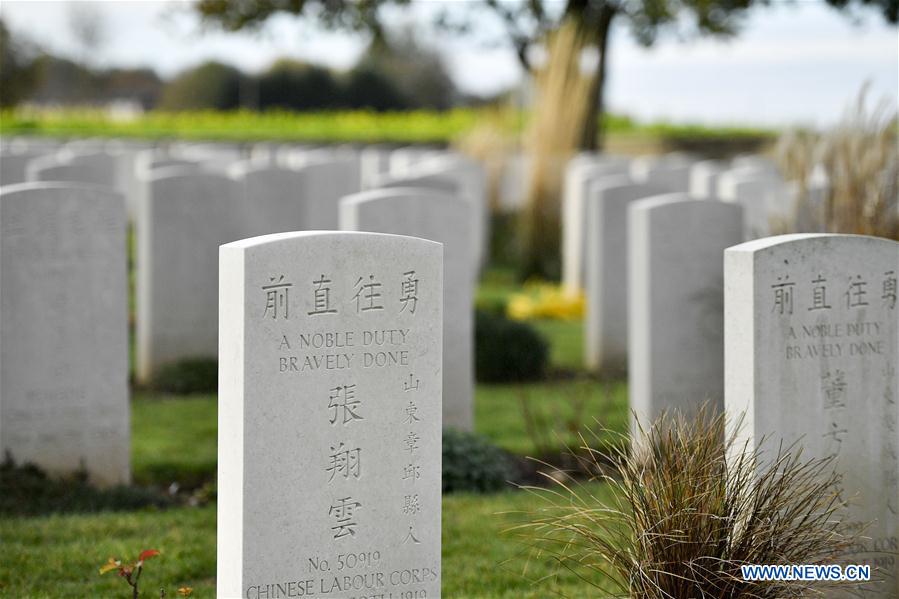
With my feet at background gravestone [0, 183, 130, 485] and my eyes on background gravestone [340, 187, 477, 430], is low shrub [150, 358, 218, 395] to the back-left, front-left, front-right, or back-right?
front-left

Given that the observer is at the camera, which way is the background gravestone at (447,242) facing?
facing the viewer and to the right of the viewer

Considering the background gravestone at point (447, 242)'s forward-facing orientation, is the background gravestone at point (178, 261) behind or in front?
behind

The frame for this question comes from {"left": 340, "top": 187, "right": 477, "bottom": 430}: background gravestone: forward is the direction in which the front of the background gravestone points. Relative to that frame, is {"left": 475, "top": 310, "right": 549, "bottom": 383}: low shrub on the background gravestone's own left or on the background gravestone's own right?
on the background gravestone's own left

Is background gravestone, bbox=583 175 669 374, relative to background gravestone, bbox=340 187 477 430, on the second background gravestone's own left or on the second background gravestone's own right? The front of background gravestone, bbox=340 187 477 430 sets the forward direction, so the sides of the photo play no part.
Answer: on the second background gravestone's own left

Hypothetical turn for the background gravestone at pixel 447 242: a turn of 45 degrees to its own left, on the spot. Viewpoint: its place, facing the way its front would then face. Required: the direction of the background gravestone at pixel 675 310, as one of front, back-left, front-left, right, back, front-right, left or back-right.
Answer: front

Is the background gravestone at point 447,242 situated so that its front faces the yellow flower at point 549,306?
no

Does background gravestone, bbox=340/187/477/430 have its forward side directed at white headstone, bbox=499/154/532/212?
no

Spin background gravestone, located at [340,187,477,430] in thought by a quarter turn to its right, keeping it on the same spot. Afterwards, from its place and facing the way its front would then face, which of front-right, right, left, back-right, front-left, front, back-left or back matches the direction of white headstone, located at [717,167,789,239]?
back

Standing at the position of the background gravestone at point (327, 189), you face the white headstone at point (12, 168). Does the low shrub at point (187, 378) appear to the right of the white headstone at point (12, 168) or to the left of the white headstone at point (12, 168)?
left

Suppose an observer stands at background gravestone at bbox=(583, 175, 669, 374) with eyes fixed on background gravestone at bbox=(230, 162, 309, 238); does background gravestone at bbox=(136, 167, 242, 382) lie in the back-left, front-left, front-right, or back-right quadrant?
front-left

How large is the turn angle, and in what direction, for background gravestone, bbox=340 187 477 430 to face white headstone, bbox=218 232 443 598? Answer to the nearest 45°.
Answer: approximately 45° to its right

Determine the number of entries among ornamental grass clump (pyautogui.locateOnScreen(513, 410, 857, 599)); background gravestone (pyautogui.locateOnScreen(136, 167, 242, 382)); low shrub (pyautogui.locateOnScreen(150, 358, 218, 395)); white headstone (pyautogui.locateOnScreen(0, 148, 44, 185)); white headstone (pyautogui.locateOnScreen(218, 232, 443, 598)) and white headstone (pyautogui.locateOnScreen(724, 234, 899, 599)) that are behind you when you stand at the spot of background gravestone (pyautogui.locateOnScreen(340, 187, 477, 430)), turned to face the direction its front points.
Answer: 3

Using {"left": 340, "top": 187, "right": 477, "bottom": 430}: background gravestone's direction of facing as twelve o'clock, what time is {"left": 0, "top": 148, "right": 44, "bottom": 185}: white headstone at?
The white headstone is roughly at 6 o'clock from the background gravestone.

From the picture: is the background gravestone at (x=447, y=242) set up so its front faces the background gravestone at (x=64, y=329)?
no
